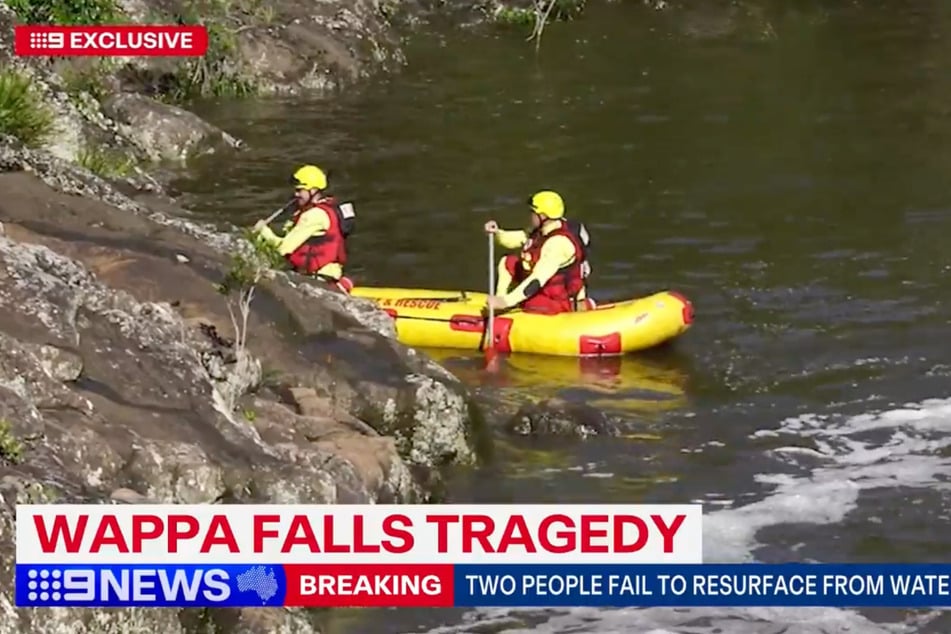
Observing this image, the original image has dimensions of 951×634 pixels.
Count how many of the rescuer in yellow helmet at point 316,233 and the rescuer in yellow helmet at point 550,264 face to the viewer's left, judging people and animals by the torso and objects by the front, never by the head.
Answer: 2

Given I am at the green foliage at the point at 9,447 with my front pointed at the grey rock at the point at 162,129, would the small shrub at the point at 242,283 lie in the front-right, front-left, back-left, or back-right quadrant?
front-right

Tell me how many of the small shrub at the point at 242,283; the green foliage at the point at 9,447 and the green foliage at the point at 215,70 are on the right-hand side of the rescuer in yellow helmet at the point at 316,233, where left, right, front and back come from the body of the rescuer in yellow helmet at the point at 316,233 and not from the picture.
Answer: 1

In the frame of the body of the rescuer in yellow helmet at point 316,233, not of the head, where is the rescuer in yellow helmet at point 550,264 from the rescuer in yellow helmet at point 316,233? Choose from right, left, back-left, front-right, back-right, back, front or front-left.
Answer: back

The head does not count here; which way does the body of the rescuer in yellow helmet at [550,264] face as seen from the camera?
to the viewer's left

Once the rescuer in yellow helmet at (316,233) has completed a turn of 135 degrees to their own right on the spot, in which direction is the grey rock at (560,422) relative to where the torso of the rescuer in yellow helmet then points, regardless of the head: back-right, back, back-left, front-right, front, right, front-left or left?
right

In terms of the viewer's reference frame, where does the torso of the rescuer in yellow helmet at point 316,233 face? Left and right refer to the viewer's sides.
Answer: facing to the left of the viewer

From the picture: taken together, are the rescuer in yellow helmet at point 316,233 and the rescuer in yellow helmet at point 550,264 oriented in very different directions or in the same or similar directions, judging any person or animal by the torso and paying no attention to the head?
same or similar directions

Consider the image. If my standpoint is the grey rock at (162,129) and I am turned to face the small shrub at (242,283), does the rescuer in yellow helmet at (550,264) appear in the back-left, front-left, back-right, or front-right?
front-left

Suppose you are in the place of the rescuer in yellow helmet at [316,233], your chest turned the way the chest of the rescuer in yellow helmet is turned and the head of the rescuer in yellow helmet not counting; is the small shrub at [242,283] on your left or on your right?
on your left

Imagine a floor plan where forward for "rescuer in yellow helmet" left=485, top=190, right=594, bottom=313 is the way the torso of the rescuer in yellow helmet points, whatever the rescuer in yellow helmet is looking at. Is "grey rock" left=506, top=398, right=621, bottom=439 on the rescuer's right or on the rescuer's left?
on the rescuer's left

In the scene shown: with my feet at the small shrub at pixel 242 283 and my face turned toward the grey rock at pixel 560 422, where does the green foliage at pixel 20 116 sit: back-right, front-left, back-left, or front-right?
back-left
